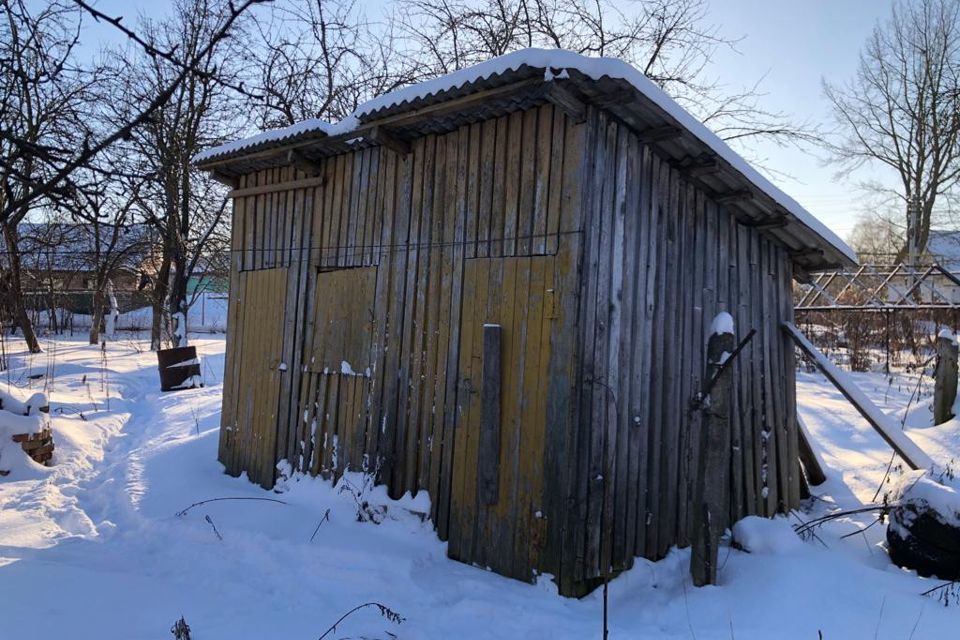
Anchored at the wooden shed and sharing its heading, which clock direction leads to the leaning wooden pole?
The leaning wooden pole is roughly at 7 o'clock from the wooden shed.

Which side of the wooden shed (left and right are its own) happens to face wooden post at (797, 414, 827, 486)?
back

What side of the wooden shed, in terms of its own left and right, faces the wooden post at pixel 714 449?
left

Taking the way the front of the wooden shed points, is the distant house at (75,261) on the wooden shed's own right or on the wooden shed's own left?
on the wooden shed's own right

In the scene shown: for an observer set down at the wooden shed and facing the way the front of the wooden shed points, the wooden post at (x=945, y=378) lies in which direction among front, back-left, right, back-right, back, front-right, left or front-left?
back

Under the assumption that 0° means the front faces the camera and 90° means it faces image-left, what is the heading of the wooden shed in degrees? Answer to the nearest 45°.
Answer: approximately 45°
